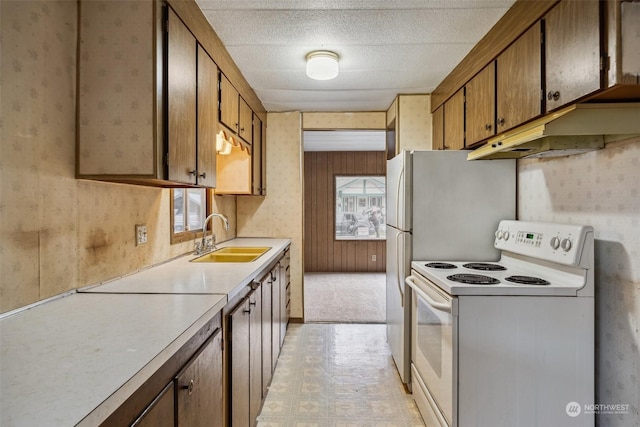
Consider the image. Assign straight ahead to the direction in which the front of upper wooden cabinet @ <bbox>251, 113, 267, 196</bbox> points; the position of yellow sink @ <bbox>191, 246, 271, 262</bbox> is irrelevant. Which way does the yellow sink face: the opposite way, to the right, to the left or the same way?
the same way

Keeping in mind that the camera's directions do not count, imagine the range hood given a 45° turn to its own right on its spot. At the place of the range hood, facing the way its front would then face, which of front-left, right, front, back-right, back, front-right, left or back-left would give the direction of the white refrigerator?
front-right

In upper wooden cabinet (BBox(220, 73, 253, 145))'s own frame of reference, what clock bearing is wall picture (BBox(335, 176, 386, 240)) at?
The wall picture is roughly at 10 o'clock from the upper wooden cabinet.

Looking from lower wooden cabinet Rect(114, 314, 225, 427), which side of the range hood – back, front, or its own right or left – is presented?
front

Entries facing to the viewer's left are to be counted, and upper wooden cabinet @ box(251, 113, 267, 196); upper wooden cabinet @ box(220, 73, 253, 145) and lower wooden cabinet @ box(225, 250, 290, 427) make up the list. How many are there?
0

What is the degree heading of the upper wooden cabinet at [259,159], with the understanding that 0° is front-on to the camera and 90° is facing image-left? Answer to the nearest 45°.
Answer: approximately 270°

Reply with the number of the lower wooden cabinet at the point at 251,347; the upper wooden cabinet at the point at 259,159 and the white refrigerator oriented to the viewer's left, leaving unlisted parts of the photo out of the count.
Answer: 1

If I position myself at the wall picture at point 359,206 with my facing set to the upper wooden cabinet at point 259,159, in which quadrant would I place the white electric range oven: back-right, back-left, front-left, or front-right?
front-left

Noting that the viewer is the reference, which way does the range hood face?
facing the viewer and to the left of the viewer

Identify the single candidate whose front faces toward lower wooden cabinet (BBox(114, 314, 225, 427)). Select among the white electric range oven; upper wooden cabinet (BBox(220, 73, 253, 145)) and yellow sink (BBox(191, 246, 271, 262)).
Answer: the white electric range oven

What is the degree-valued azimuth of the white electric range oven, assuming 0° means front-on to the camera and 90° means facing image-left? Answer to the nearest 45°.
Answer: approximately 45°

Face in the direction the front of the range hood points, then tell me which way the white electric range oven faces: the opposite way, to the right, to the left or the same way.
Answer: the same way

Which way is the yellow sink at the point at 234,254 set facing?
to the viewer's right

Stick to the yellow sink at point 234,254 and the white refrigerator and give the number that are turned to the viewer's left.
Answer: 1

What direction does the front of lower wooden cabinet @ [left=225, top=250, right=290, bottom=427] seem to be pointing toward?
to the viewer's right
